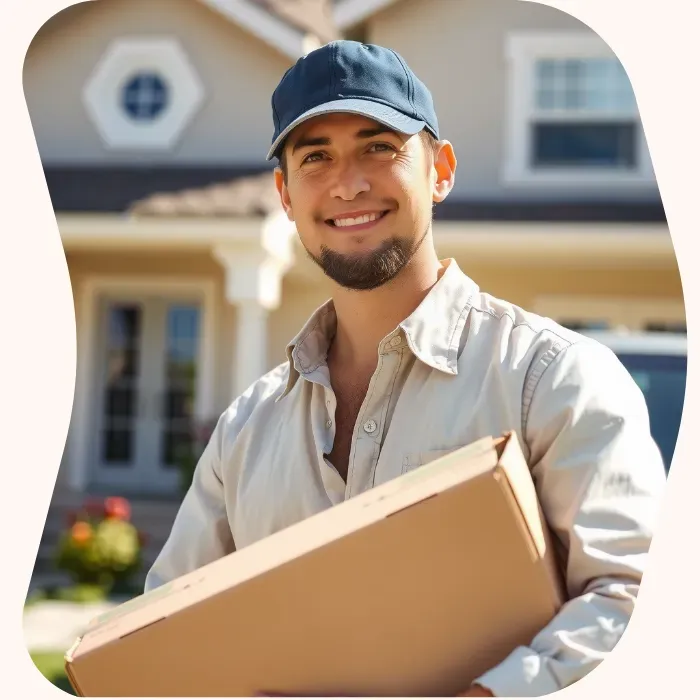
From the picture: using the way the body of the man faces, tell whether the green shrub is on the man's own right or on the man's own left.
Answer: on the man's own right

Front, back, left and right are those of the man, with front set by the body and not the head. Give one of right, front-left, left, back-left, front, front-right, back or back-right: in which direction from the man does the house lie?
back-right

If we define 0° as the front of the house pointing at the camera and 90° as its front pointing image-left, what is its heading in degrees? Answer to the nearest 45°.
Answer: approximately 0°

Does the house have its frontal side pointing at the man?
yes
